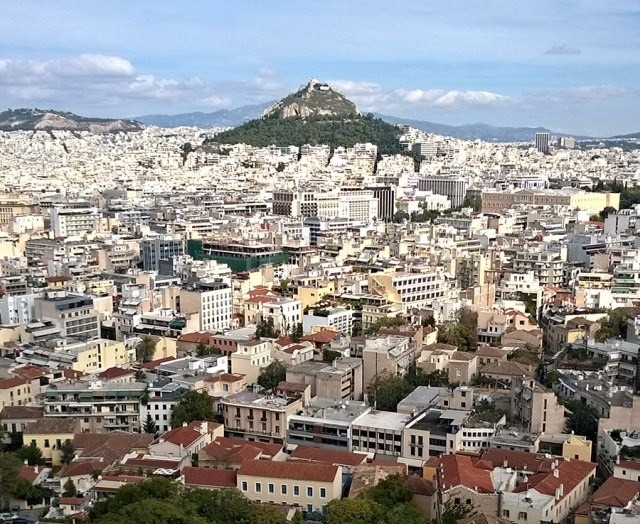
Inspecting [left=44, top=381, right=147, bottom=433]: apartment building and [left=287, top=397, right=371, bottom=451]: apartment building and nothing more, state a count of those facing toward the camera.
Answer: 2

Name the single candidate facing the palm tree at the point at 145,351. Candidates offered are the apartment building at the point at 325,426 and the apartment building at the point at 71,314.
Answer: the apartment building at the point at 71,314

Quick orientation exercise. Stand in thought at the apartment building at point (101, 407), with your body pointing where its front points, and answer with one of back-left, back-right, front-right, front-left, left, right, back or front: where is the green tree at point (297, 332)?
back-left

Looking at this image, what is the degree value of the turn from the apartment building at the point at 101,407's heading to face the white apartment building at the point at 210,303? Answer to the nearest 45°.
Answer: approximately 135° to its left

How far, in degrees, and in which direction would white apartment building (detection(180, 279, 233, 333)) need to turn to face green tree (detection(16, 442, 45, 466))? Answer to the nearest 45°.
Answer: approximately 45° to its right

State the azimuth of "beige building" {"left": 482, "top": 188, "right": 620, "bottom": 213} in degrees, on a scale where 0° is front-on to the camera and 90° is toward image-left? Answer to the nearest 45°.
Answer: approximately 45°

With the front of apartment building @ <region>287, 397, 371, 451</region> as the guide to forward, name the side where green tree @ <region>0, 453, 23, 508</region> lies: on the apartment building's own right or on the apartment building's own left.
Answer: on the apartment building's own right

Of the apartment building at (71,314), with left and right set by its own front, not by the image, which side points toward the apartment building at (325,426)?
front
